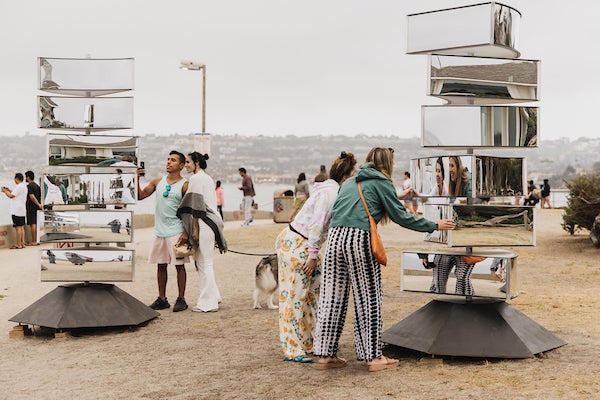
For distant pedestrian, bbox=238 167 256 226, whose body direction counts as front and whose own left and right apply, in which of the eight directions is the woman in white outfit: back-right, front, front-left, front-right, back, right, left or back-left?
left

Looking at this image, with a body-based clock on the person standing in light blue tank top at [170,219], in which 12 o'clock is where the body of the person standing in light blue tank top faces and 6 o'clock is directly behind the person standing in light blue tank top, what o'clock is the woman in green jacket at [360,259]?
The woman in green jacket is roughly at 10 o'clock from the person standing in light blue tank top.

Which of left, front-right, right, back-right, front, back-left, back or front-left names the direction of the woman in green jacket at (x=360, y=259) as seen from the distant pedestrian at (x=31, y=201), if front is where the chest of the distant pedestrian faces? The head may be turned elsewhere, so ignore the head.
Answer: left

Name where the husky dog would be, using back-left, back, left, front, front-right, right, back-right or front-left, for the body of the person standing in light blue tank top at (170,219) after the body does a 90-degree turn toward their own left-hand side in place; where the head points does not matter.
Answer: front-left

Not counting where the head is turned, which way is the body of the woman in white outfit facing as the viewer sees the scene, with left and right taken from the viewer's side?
facing to the left of the viewer

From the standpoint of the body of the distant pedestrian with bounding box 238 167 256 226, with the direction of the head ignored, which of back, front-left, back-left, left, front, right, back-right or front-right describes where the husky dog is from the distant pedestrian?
left

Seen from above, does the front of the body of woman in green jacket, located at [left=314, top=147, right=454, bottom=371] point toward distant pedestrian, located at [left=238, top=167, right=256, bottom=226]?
no

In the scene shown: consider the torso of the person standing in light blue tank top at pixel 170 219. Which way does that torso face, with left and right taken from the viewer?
facing the viewer and to the left of the viewer

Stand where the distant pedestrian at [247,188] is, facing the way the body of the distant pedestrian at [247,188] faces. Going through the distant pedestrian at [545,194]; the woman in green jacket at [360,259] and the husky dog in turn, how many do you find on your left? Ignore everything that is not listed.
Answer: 2

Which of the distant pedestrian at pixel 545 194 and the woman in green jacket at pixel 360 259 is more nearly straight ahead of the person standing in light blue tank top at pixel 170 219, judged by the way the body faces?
the woman in green jacket

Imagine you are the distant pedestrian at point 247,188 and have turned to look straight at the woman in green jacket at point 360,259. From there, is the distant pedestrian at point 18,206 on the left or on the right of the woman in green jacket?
right

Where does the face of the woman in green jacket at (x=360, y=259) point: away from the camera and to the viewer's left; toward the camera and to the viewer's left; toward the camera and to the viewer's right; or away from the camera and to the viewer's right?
away from the camera and to the viewer's right

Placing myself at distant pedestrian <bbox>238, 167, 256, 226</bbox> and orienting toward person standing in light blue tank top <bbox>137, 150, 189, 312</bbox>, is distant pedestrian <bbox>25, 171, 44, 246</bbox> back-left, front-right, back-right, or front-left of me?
front-right
